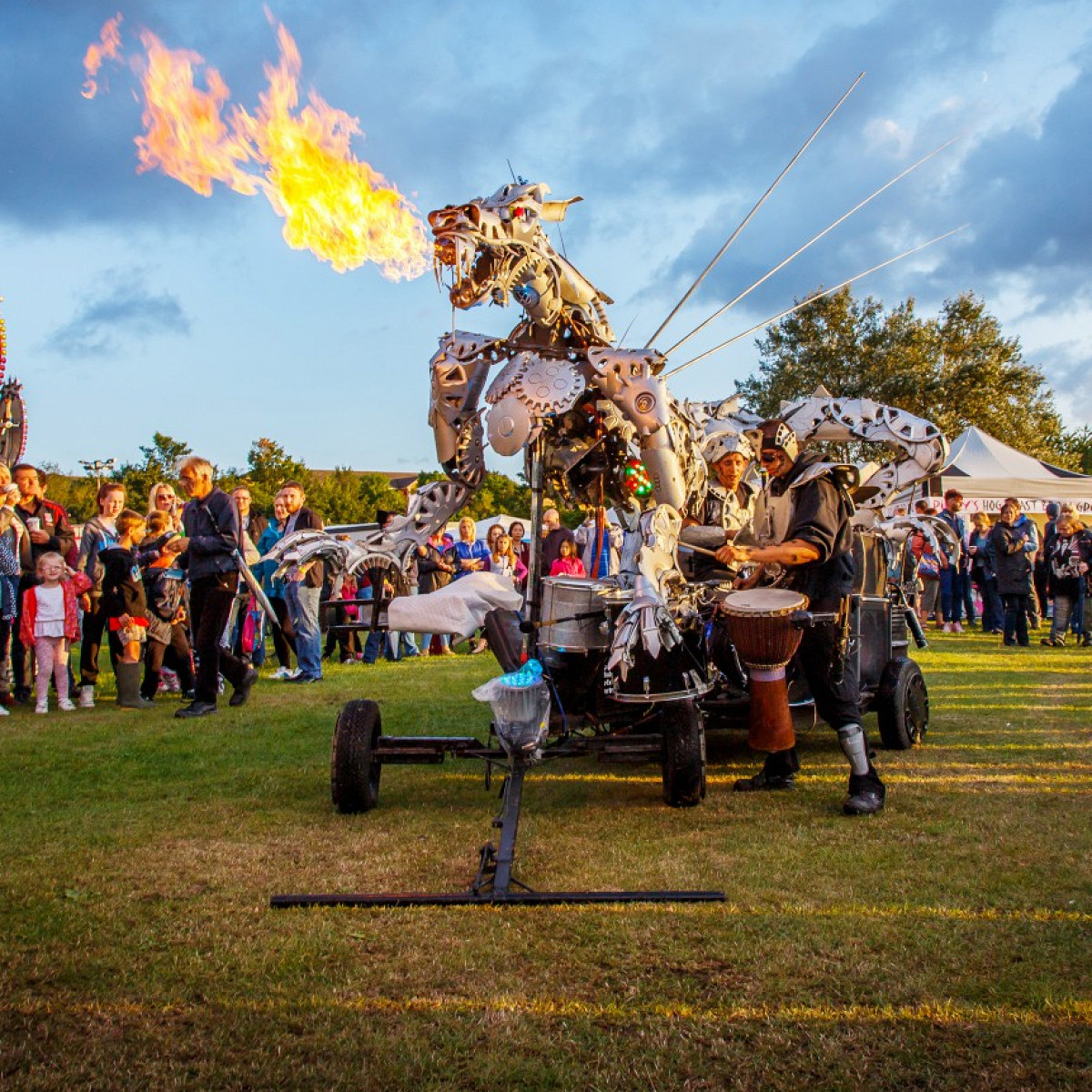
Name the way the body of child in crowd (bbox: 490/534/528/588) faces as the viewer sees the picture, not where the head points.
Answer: toward the camera

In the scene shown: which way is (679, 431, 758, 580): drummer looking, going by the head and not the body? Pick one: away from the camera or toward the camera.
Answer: toward the camera

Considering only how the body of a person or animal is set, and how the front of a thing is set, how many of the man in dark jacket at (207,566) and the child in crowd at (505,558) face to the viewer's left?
1

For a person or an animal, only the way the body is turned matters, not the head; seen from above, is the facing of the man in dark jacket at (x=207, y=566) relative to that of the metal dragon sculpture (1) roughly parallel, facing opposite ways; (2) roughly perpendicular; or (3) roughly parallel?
roughly parallel

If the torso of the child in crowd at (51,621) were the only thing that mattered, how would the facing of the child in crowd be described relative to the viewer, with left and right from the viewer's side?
facing the viewer

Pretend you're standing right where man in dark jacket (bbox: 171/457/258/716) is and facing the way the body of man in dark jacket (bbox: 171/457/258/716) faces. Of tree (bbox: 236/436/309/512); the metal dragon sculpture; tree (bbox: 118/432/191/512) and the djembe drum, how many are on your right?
2

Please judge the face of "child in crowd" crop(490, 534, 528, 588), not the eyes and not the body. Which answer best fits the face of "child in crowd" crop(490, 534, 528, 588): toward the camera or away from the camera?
toward the camera

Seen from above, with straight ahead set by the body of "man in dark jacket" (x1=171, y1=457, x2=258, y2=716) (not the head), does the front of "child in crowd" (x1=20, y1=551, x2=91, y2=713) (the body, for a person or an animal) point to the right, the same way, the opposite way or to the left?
to the left

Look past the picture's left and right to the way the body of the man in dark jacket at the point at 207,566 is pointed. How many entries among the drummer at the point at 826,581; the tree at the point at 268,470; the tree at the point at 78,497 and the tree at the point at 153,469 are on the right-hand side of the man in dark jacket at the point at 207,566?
3

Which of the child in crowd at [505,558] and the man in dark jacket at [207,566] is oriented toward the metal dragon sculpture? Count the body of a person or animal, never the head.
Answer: the child in crowd

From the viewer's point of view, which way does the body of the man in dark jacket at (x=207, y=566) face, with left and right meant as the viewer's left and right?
facing to the left of the viewer

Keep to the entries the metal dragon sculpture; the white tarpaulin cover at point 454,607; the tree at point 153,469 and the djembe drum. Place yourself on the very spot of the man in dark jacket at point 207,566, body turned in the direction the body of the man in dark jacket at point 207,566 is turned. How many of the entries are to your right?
1

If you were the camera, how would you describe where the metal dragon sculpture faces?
facing the viewer and to the left of the viewer

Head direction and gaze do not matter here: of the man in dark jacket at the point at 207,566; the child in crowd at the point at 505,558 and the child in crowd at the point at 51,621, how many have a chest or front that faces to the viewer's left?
1

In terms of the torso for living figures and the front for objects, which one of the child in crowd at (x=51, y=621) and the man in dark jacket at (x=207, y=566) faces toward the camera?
the child in crowd

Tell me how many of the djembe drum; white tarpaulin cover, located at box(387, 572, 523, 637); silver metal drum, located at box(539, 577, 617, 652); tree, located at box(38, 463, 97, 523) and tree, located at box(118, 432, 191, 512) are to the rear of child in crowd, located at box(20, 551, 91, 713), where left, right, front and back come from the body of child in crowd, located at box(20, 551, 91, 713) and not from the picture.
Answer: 2
